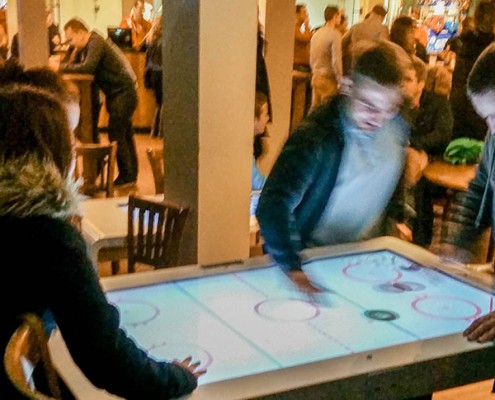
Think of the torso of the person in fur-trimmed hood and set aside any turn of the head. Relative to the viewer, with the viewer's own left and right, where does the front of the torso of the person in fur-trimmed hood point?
facing away from the viewer and to the right of the viewer

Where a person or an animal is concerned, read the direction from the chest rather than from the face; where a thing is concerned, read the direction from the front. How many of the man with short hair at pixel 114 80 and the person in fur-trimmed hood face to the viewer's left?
1

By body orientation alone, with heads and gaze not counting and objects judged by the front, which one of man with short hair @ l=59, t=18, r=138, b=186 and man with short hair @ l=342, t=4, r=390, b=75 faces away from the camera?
man with short hair @ l=342, t=4, r=390, b=75

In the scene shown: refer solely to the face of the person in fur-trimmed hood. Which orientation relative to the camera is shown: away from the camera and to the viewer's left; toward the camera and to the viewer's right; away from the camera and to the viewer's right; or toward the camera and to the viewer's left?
away from the camera and to the viewer's right

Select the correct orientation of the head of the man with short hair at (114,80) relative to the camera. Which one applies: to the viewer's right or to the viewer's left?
to the viewer's left

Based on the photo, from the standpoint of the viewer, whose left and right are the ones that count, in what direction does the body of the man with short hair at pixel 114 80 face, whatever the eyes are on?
facing to the left of the viewer

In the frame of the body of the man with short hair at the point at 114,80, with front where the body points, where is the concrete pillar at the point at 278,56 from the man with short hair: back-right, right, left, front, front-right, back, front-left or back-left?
back-left

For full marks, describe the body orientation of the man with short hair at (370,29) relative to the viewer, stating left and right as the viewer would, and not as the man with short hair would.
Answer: facing away from the viewer

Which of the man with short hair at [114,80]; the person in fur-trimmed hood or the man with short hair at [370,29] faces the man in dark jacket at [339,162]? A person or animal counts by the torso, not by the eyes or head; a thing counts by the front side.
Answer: the person in fur-trimmed hood

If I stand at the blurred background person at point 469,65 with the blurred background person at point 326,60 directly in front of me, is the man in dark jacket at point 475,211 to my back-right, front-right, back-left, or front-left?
back-left

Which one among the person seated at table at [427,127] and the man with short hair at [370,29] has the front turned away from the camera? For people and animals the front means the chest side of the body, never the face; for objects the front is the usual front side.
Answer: the man with short hair
